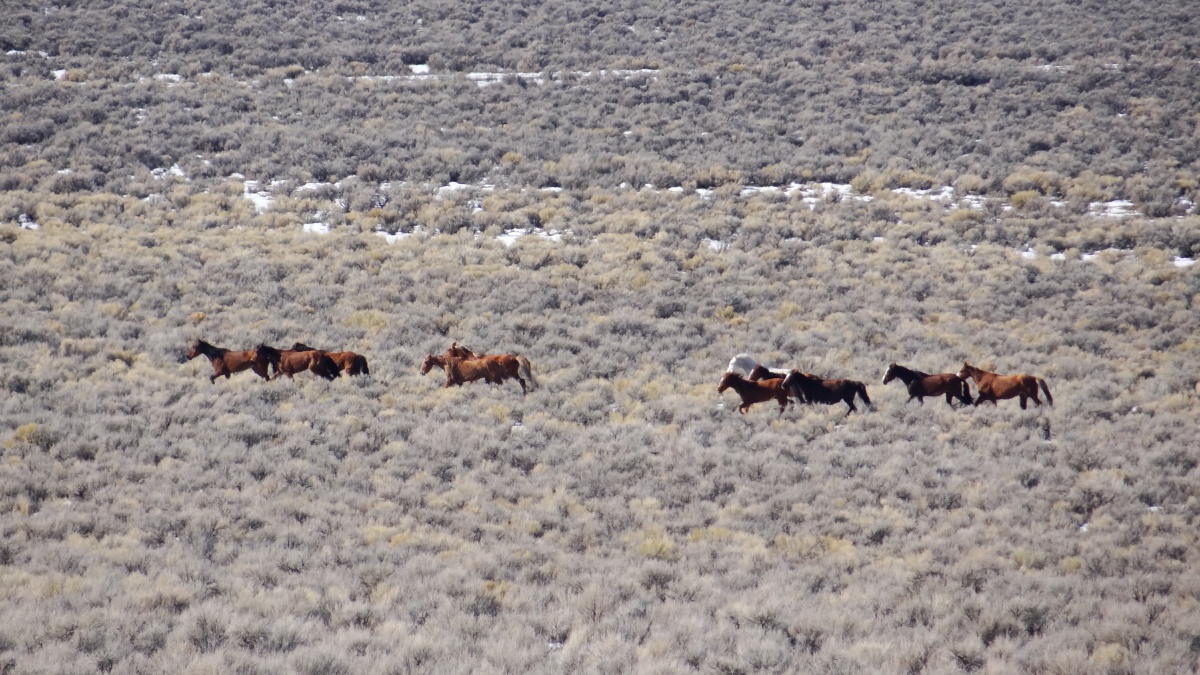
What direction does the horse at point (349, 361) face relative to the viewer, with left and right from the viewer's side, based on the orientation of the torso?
facing to the left of the viewer

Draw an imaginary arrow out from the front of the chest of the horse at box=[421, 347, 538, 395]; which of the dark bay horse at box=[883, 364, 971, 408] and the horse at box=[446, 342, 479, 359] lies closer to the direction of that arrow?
the horse

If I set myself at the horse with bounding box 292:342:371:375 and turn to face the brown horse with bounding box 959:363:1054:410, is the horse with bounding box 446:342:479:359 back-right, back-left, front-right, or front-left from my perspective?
front-left

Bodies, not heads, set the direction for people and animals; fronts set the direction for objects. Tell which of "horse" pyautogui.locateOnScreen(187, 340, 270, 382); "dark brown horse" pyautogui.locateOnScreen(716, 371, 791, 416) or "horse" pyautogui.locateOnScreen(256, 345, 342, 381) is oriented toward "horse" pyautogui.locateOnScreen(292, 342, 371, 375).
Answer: the dark brown horse

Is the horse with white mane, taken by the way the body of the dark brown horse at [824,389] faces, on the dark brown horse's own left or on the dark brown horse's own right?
on the dark brown horse's own right

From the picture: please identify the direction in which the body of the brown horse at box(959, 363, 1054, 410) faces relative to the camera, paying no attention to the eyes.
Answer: to the viewer's left

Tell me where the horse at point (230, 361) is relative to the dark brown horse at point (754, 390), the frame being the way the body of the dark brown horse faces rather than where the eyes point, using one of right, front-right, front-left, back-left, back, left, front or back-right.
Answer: front

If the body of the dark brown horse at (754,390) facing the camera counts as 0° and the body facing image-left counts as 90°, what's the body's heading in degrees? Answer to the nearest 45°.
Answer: approximately 90°

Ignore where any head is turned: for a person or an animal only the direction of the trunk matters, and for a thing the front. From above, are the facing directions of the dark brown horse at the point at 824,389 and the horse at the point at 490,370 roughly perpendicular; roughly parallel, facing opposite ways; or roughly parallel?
roughly parallel

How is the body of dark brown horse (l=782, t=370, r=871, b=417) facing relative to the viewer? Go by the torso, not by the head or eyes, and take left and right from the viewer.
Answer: facing to the left of the viewer

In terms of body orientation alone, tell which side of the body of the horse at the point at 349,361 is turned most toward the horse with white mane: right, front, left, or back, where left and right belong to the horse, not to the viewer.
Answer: back

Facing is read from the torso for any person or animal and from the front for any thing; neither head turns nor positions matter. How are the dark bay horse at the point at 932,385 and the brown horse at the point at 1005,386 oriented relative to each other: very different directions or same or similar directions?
same or similar directions

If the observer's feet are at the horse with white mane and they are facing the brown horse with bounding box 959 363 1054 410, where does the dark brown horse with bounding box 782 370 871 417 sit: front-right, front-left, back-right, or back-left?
front-right

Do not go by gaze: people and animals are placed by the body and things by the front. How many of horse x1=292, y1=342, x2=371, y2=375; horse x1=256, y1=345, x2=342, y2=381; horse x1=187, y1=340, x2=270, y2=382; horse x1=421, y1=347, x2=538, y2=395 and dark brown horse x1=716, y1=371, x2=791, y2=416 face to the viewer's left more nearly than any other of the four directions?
5

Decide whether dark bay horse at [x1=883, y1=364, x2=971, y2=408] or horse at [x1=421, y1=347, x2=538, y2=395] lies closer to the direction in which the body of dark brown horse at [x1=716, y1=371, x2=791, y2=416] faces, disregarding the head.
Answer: the horse

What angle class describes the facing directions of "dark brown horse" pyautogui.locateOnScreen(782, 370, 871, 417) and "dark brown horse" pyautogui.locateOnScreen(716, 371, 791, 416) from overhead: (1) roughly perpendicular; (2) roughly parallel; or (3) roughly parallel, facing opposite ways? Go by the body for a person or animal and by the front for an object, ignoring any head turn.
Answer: roughly parallel

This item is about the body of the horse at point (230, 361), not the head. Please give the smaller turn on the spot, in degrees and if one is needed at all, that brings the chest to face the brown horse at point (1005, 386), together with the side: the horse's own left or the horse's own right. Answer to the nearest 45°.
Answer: approximately 135° to the horse's own left

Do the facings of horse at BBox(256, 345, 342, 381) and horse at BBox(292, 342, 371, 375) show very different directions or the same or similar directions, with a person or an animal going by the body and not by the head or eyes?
same or similar directions
